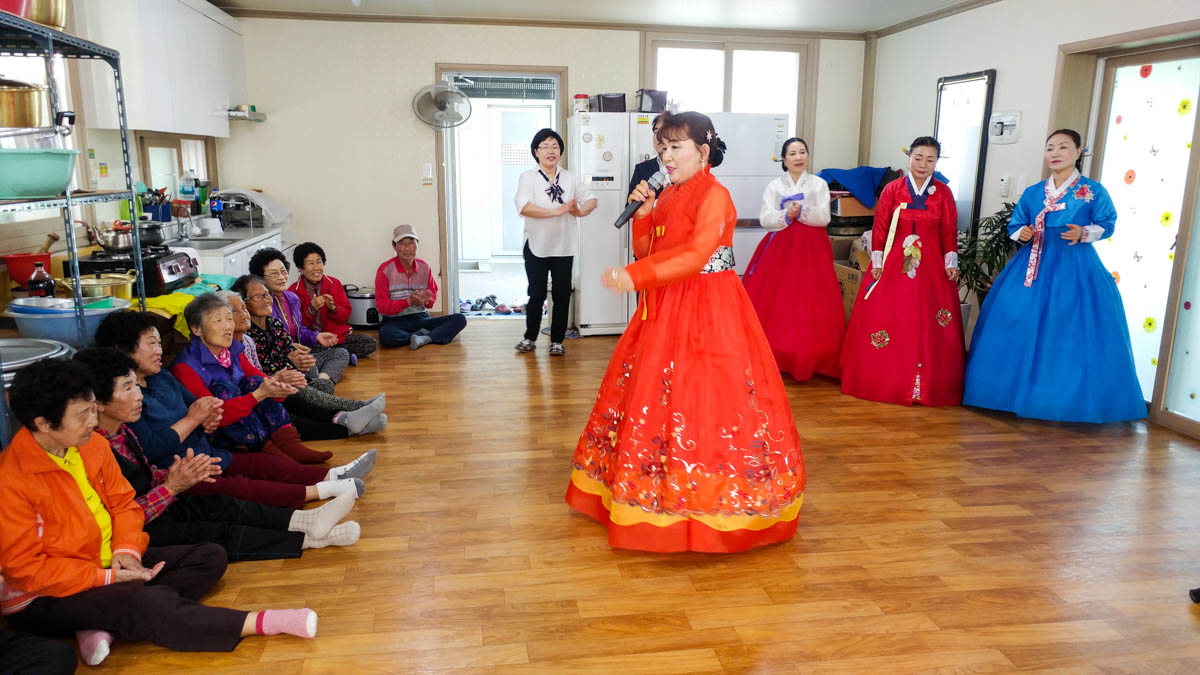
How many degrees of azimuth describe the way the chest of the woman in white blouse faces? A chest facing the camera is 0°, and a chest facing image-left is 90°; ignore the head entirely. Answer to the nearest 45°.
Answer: approximately 0°

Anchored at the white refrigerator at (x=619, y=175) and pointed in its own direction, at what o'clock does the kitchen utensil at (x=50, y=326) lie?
The kitchen utensil is roughly at 1 o'clock from the white refrigerator.

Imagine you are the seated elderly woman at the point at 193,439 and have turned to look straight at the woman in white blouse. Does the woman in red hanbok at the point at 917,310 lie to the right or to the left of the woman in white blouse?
right

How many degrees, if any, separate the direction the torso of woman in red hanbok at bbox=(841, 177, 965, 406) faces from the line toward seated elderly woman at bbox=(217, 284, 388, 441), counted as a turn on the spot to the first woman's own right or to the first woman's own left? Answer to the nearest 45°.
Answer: approximately 45° to the first woman's own right

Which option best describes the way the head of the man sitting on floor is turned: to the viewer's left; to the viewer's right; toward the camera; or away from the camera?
toward the camera

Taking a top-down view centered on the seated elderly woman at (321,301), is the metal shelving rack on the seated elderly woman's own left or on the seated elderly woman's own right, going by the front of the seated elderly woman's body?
on the seated elderly woman's own right

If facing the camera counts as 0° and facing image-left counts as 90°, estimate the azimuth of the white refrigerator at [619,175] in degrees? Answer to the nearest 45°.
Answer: approximately 0°

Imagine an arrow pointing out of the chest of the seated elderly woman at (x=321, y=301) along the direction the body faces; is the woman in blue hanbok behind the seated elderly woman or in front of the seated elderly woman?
in front

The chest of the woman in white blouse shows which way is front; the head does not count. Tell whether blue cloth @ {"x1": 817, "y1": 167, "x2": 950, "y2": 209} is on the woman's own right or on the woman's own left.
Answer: on the woman's own left

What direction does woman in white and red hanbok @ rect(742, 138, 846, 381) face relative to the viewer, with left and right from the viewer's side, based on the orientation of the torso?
facing the viewer

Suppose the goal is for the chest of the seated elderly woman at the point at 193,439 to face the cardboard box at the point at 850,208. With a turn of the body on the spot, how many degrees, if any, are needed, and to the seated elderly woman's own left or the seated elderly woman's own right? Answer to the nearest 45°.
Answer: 0° — they already face it

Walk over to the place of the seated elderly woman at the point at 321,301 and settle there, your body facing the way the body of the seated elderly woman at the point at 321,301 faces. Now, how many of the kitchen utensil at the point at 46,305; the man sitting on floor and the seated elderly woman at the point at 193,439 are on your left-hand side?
1

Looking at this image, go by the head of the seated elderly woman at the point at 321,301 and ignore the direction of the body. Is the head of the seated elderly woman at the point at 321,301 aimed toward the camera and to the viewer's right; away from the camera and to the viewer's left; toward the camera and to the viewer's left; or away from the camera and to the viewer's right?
toward the camera and to the viewer's right

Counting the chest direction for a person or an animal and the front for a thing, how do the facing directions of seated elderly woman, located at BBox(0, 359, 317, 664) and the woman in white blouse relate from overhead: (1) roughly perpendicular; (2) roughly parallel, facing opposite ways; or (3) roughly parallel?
roughly perpendicular

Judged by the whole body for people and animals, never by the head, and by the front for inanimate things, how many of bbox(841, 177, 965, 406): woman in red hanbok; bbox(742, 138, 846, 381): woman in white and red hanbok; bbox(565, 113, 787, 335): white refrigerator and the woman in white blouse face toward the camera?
4

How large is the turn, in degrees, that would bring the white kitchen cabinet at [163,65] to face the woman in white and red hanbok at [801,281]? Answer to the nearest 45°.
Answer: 0° — it already faces them
